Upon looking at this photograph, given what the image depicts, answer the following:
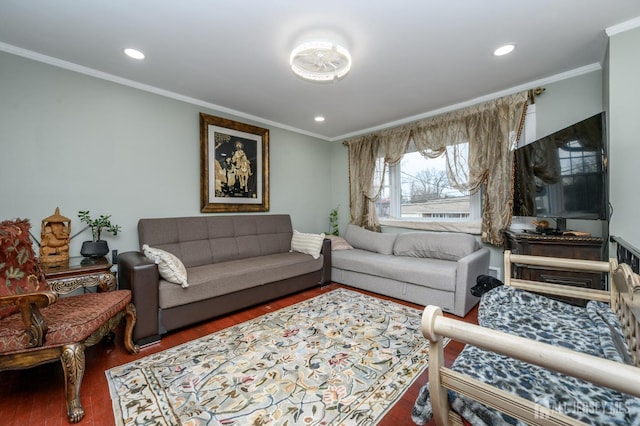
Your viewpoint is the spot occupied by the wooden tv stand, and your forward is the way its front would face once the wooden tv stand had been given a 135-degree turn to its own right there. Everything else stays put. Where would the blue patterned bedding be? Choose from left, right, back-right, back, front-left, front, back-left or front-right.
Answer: back

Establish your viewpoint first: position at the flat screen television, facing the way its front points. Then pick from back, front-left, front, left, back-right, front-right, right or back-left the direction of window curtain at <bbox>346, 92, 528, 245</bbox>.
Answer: right

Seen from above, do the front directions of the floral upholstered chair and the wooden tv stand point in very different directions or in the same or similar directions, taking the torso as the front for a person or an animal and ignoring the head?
very different directions

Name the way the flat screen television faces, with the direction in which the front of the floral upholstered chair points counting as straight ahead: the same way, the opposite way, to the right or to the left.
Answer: the opposite way

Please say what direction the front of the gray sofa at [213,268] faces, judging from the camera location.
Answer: facing the viewer and to the right of the viewer

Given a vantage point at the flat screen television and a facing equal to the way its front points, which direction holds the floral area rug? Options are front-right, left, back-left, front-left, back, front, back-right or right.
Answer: front

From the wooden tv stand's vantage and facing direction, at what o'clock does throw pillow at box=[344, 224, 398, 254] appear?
The throw pillow is roughly at 2 o'clock from the wooden tv stand.

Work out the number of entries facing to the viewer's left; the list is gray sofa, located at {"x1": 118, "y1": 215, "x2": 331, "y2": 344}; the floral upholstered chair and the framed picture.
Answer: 0

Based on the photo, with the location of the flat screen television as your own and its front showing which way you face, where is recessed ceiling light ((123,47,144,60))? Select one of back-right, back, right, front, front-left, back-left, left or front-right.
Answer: front

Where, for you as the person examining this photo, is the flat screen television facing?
facing the viewer and to the left of the viewer

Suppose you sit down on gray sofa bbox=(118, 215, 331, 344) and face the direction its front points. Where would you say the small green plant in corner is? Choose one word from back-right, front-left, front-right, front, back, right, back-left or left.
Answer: left

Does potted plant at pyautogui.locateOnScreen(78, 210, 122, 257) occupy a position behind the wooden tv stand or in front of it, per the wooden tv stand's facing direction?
in front

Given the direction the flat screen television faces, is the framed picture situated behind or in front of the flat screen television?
in front

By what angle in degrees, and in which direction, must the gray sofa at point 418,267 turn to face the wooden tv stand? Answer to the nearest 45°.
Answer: approximately 90° to its left
